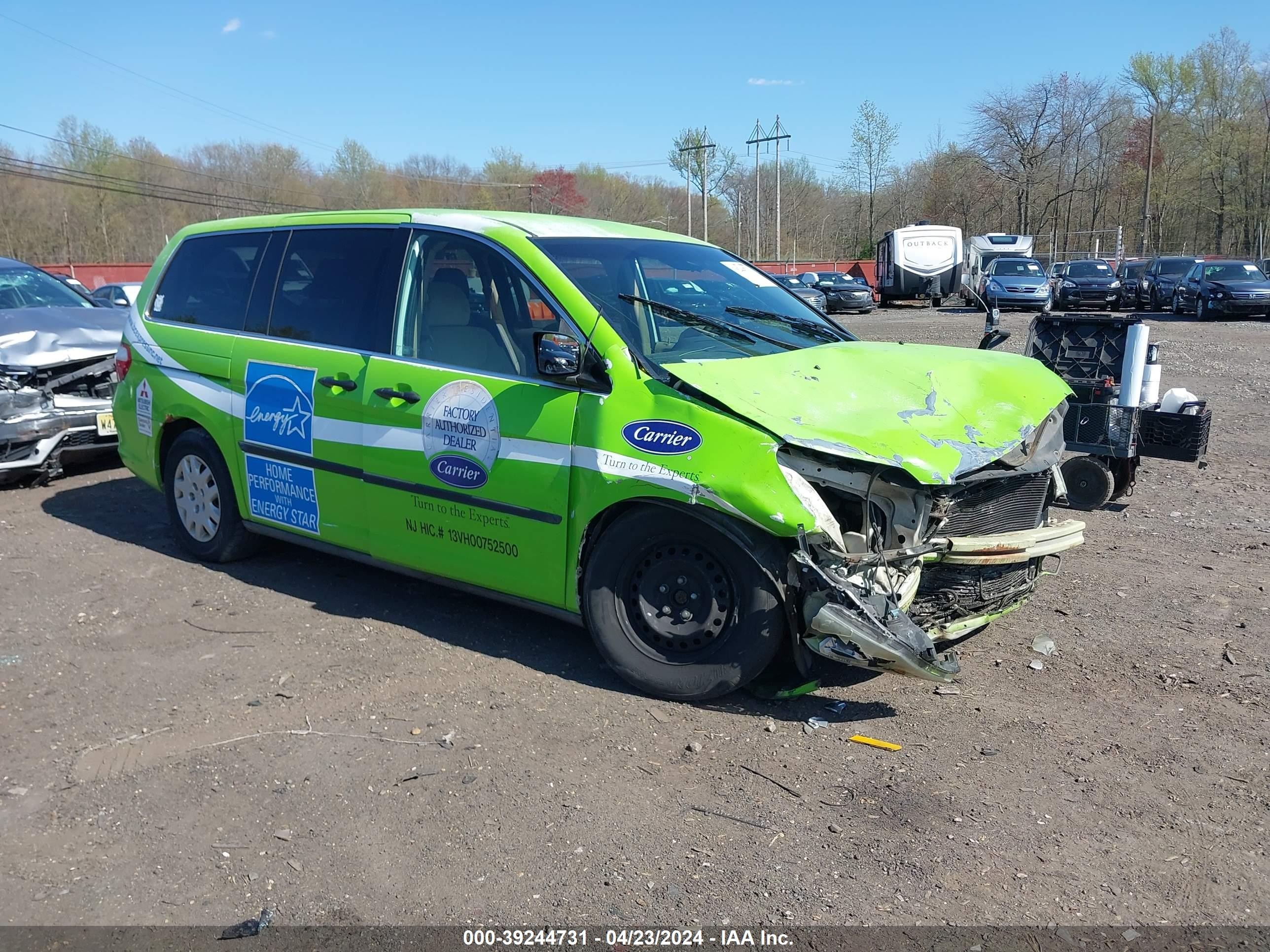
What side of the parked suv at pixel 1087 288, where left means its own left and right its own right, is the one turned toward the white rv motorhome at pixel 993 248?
back

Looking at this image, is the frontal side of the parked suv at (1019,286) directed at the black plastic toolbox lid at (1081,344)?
yes

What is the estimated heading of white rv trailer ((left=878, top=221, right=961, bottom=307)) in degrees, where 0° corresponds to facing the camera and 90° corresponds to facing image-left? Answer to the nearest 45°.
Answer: approximately 0°

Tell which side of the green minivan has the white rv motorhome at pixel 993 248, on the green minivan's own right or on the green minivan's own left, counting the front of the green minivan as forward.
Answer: on the green minivan's own left

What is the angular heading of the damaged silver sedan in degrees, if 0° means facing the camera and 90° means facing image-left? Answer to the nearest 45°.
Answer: approximately 315°

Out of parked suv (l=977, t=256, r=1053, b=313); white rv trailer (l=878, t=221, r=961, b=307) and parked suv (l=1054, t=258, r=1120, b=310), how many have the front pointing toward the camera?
3

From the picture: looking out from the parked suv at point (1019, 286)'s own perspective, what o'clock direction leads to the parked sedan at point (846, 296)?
the parked sedan at point (846, 296) is roughly at 4 o'clock from the parked suv at point (1019, 286).

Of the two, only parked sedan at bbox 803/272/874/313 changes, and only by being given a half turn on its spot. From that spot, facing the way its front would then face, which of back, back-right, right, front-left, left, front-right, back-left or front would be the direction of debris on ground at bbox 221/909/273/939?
back-left

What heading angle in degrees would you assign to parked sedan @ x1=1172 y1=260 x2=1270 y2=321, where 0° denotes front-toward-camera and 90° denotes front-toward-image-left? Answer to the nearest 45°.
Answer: approximately 315°

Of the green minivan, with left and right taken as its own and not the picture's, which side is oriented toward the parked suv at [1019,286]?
left

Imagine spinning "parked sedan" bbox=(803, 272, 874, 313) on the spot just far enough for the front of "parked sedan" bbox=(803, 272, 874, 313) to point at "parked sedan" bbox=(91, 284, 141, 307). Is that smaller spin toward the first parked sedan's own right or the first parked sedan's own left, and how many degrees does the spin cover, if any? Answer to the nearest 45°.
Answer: approximately 90° to the first parked sedan's own right

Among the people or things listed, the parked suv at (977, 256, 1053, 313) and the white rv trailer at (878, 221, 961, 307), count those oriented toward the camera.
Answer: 2

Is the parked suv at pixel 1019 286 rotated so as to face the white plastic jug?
yes

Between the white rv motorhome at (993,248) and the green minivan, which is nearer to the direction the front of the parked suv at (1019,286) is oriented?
the green minivan
